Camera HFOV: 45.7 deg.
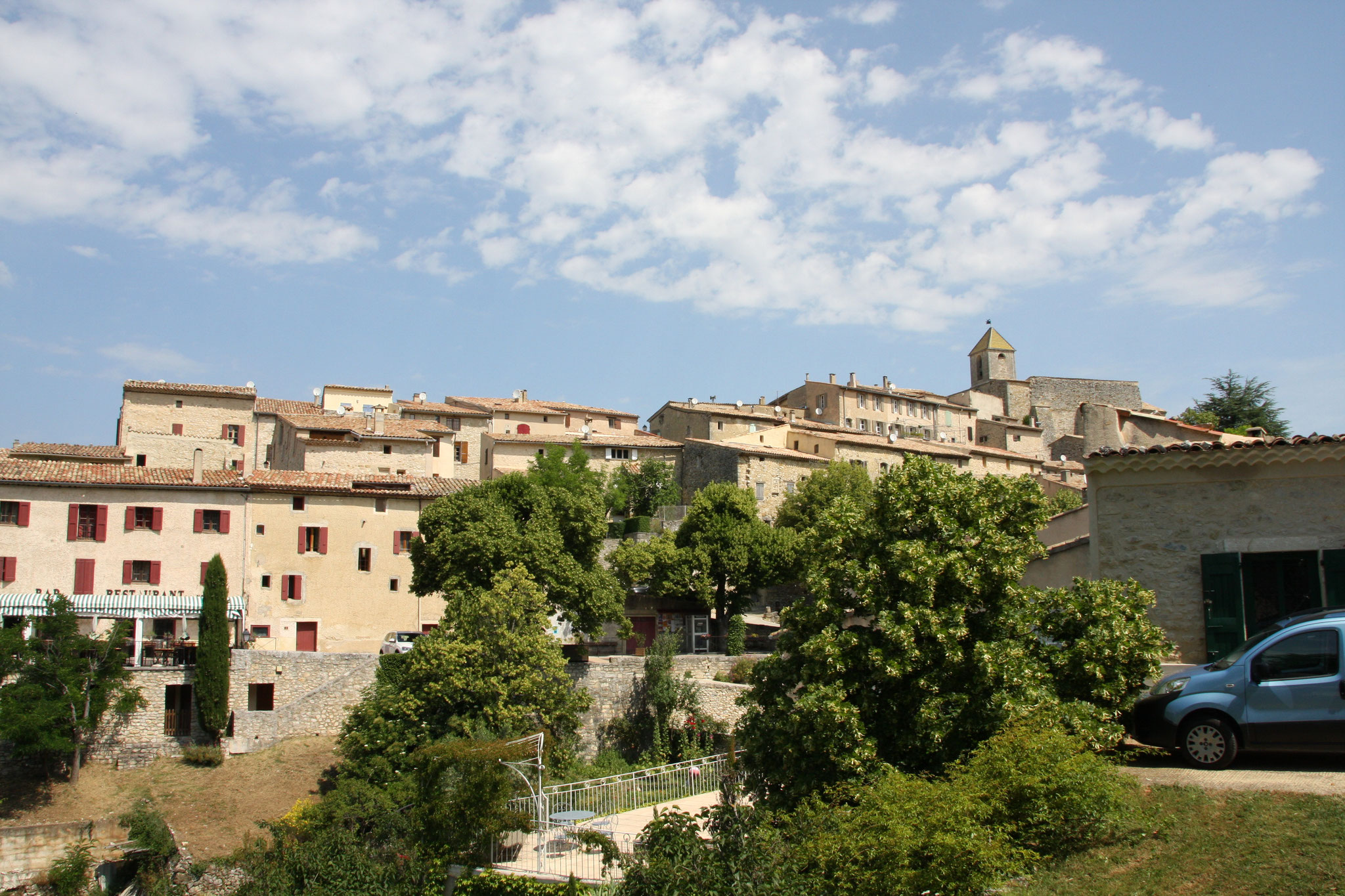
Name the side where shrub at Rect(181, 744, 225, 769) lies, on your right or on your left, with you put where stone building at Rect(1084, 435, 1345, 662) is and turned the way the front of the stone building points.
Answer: on your right

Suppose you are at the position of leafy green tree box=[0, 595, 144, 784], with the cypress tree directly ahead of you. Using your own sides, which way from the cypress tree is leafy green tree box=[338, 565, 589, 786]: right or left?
right

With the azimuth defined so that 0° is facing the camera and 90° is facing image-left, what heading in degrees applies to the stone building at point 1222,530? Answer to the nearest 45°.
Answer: approximately 0°

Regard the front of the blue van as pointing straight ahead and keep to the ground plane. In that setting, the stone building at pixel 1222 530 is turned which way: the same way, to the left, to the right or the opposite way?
to the left

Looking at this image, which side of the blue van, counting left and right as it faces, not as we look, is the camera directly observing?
left

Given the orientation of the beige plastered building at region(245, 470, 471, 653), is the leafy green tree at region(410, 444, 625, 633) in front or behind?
in front

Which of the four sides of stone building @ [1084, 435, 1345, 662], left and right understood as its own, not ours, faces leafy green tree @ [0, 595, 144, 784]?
right

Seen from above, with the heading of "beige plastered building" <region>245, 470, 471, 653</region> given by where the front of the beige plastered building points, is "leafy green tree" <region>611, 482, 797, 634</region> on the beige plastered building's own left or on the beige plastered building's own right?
on the beige plastered building's own left

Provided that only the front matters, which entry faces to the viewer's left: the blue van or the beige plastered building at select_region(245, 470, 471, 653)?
the blue van

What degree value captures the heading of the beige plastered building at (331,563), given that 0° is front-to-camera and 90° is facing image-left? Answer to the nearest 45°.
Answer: approximately 0°

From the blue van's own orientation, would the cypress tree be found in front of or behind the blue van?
in front
